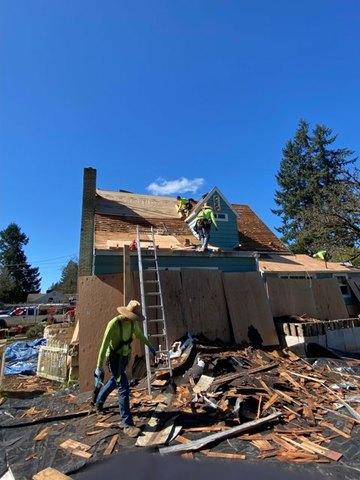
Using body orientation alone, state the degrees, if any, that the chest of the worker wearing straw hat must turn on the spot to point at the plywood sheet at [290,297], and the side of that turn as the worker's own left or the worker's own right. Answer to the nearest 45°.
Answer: approximately 90° to the worker's own left

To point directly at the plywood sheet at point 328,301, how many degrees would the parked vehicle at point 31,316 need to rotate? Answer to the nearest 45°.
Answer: approximately 135° to its left

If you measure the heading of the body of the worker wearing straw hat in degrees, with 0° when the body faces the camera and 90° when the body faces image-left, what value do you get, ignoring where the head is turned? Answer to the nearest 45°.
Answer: approximately 315°

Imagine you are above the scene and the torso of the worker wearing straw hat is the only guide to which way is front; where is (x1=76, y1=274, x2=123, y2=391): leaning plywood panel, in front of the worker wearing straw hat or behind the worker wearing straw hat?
behind

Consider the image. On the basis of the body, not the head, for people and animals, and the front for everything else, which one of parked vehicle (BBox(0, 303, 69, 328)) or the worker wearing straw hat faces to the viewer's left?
the parked vehicle

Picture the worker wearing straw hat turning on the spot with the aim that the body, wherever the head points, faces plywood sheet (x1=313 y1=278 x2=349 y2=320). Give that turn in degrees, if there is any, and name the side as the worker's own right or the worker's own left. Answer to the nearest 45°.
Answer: approximately 90° to the worker's own left

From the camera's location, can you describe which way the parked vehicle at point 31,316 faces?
facing to the left of the viewer

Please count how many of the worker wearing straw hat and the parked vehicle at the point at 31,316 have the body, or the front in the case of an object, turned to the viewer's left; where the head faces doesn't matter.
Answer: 1

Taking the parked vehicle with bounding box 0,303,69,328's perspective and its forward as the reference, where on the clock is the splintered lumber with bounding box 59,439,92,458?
The splintered lumber is roughly at 9 o'clock from the parked vehicle.

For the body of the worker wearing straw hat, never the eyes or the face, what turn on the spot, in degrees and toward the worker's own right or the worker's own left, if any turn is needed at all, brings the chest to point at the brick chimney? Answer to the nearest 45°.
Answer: approximately 135° to the worker's own left
